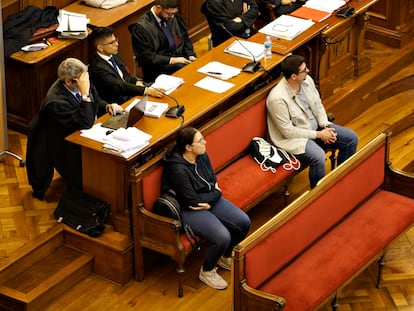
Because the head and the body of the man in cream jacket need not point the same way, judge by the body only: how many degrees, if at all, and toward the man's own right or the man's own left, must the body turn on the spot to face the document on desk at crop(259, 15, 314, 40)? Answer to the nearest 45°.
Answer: approximately 135° to the man's own left

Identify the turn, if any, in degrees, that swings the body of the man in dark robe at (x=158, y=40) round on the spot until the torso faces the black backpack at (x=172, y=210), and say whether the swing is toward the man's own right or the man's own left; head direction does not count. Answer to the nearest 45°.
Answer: approximately 45° to the man's own right

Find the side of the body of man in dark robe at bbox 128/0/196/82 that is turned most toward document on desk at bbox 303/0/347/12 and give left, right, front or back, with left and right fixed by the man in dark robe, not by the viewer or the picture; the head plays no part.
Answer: left

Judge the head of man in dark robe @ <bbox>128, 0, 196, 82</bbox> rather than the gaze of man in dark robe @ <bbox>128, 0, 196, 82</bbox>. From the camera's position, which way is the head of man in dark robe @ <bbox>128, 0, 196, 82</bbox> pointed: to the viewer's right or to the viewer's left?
to the viewer's right

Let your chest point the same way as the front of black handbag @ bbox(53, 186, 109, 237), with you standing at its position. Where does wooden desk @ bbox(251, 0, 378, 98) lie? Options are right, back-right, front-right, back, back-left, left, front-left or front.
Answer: back

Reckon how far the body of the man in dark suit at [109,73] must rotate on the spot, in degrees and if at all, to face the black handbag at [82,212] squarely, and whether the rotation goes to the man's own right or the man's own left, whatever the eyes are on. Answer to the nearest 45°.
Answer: approximately 45° to the man's own right
